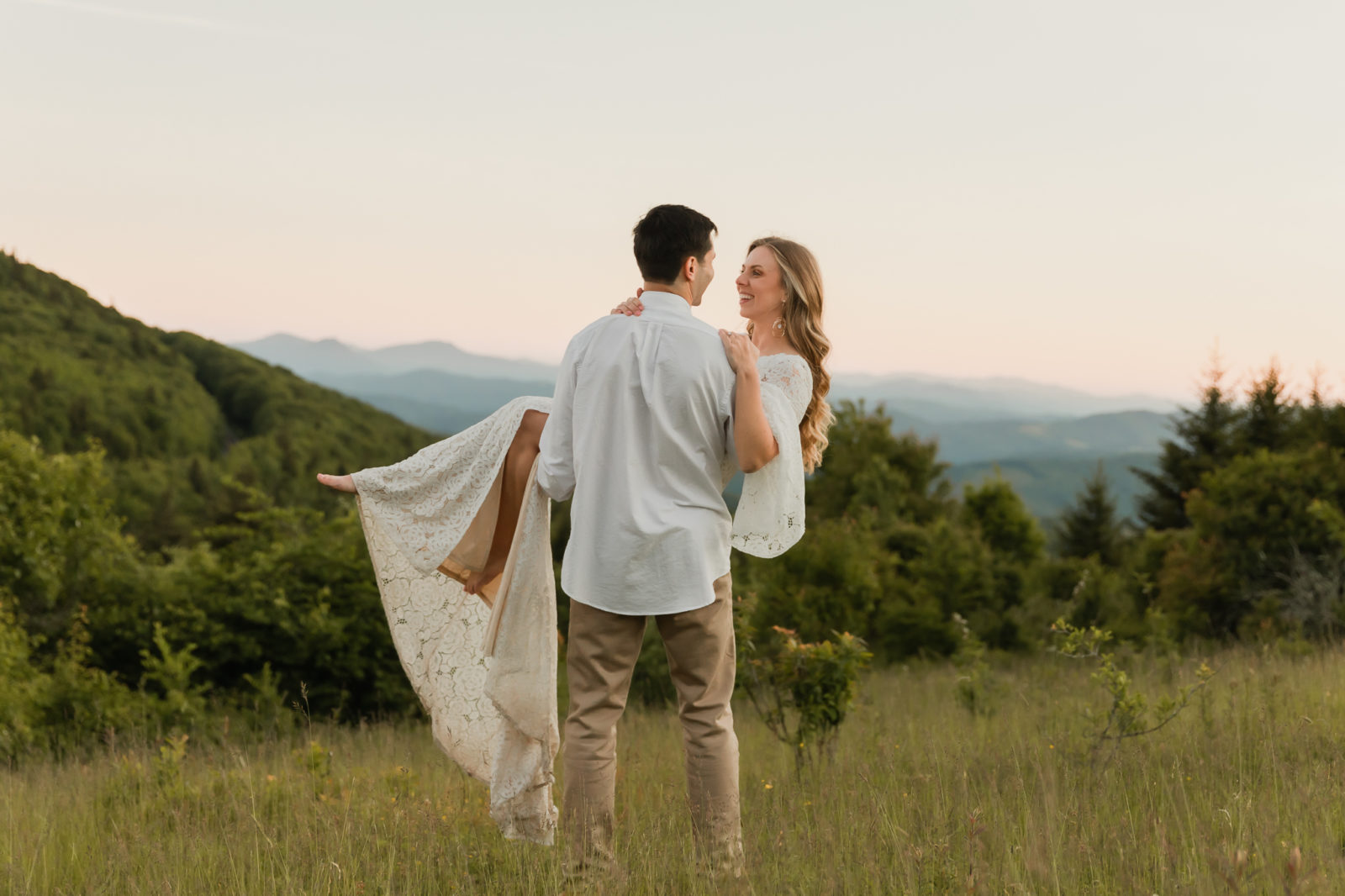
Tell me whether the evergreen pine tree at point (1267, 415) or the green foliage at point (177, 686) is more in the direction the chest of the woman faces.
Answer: the green foliage

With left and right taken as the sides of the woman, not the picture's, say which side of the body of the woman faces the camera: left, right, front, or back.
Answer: left

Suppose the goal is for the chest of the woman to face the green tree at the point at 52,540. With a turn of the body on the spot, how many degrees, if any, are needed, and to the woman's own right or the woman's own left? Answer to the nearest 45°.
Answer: approximately 45° to the woman's own right

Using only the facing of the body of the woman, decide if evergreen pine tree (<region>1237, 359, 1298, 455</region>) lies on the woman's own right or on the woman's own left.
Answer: on the woman's own right

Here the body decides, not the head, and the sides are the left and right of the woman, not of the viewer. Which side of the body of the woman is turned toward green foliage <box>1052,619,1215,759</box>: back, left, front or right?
back

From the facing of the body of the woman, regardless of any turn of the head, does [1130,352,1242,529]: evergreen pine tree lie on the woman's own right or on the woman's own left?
on the woman's own right

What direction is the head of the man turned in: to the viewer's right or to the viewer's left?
to the viewer's right
